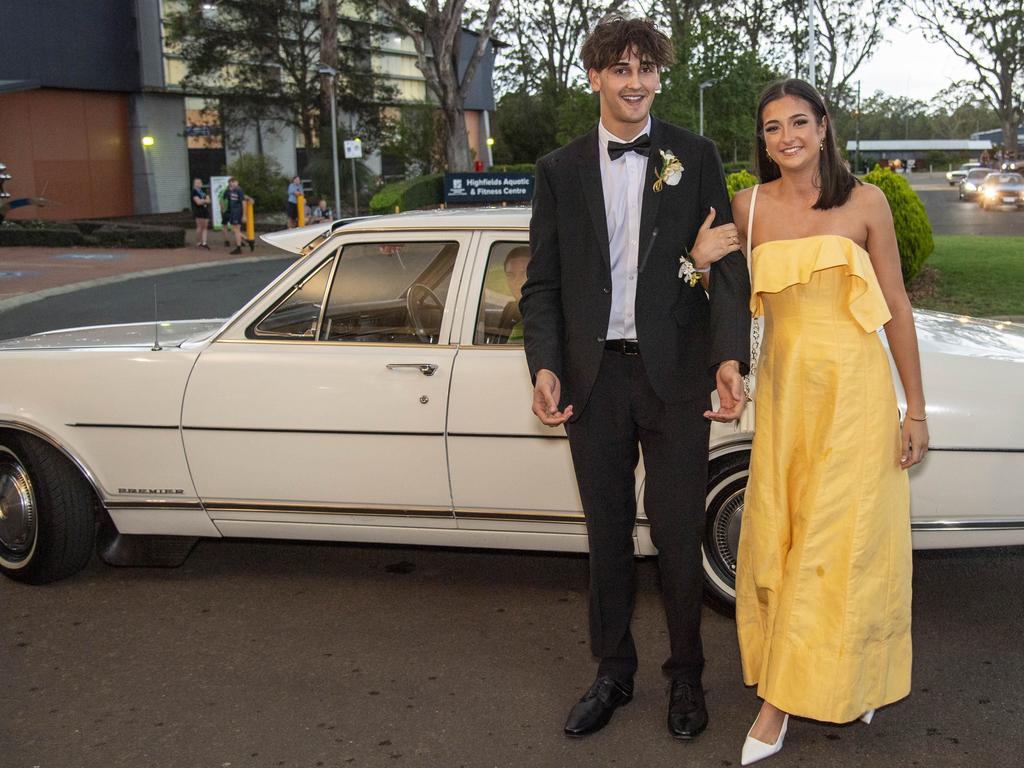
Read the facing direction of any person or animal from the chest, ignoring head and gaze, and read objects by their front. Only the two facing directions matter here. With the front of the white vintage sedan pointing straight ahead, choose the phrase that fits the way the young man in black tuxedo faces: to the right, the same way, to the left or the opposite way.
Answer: to the left

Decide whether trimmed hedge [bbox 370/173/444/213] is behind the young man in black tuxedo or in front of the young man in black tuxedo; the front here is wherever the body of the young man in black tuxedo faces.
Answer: behind

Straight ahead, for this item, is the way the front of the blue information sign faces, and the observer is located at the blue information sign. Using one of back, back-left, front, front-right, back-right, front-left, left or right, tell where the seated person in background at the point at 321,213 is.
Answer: back-right

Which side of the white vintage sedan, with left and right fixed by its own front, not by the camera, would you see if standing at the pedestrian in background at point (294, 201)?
right

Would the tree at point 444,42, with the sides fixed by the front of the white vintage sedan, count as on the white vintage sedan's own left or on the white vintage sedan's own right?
on the white vintage sedan's own right

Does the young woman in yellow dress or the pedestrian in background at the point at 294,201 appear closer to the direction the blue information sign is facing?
the young woman in yellow dress

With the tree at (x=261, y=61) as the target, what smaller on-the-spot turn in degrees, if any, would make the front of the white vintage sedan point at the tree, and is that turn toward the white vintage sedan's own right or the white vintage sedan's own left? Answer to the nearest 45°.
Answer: approximately 90° to the white vintage sedan's own right

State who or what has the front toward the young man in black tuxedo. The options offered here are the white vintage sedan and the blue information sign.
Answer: the blue information sign

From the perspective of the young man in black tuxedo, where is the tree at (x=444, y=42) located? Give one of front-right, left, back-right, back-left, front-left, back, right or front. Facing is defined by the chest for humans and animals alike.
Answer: back

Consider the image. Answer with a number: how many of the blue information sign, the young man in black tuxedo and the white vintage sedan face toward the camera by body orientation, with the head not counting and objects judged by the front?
2

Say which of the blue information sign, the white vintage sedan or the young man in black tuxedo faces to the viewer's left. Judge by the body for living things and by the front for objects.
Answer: the white vintage sedan

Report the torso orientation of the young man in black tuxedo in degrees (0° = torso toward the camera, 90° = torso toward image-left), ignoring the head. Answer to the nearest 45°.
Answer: approximately 0°

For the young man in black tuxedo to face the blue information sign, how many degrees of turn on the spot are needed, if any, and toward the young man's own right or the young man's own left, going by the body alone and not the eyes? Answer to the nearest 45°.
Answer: approximately 180°

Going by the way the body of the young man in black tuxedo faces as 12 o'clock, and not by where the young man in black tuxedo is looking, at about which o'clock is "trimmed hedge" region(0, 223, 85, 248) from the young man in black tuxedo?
The trimmed hedge is roughly at 5 o'clock from the young man in black tuxedo.

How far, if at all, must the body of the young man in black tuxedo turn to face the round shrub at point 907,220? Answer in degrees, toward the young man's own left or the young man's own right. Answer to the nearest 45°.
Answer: approximately 180°

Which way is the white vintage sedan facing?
to the viewer's left
